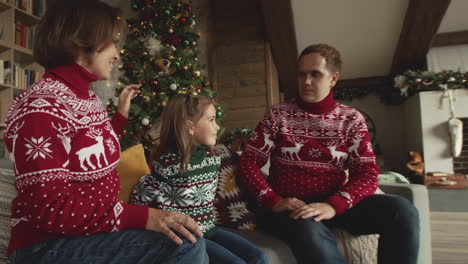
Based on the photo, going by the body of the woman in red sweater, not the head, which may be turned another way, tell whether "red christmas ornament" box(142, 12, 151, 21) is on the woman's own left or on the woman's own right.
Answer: on the woman's own left

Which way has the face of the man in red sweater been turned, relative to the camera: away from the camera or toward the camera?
toward the camera

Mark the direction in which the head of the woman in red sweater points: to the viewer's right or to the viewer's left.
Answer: to the viewer's right

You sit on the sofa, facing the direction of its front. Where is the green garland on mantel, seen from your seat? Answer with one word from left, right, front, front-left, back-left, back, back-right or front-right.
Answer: back-left

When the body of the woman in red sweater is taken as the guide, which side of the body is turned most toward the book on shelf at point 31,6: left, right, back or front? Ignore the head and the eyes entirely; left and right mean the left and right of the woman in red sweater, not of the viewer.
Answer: left

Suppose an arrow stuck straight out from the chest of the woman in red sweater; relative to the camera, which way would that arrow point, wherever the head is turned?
to the viewer's right

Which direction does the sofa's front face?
toward the camera

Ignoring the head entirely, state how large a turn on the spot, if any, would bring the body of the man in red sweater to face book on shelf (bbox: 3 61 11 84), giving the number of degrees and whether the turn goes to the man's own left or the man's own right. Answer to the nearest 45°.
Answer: approximately 90° to the man's own right
